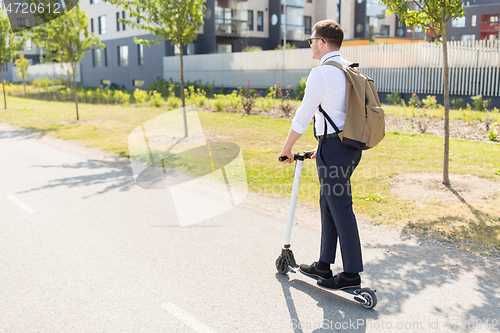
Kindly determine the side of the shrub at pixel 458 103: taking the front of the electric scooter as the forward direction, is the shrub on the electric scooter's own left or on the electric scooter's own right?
on the electric scooter's own right

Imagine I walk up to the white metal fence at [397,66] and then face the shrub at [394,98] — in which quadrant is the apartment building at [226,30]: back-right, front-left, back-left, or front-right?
back-right

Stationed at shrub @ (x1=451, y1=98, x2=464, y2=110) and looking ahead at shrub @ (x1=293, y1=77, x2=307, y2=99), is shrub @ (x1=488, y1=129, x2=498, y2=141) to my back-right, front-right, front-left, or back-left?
back-left

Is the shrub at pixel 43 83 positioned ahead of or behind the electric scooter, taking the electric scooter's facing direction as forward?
ahead

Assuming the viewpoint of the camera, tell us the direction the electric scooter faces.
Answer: facing away from the viewer and to the left of the viewer

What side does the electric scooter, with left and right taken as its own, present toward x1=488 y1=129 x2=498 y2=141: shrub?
right

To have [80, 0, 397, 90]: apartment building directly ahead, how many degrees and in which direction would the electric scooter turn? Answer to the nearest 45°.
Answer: approximately 45° to its right

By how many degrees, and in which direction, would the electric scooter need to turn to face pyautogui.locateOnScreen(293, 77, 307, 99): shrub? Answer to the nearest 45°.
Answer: approximately 45° to its right

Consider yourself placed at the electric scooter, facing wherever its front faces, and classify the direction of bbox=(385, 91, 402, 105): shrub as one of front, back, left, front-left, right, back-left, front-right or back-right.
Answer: front-right
